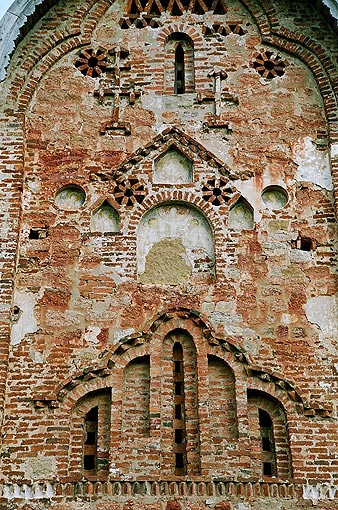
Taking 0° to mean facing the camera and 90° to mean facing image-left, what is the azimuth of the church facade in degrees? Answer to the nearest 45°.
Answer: approximately 0°
